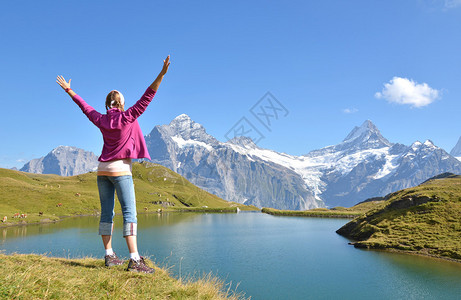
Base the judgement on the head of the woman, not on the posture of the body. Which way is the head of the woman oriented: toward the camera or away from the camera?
away from the camera

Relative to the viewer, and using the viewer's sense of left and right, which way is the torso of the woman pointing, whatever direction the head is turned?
facing away from the viewer and to the right of the viewer
